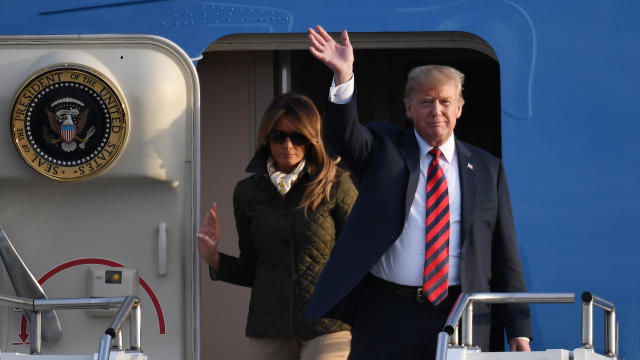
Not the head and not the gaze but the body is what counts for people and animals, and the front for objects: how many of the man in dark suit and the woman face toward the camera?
2

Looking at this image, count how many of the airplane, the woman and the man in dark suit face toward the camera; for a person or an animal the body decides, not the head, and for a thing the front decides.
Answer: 2

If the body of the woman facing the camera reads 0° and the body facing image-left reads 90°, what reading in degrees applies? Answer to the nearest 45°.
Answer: approximately 0°

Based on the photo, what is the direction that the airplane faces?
to the viewer's left

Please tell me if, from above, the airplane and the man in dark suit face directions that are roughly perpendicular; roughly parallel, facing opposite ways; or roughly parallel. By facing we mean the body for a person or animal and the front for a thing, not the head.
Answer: roughly perpendicular

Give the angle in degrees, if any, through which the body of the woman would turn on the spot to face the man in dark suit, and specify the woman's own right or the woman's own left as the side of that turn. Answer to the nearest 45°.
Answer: approximately 45° to the woman's own left

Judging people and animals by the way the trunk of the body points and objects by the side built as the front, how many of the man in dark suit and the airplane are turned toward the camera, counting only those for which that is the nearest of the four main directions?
1

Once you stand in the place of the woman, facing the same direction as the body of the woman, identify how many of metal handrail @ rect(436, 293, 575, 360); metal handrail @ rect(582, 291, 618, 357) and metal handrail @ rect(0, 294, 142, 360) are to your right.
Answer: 1

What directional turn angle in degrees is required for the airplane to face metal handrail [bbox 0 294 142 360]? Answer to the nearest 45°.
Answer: approximately 90° to its left

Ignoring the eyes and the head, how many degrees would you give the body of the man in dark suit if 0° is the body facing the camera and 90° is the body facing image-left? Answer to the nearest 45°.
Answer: approximately 0°

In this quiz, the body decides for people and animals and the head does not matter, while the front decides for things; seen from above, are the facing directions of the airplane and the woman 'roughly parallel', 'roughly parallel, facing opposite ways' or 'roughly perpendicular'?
roughly perpendicular
